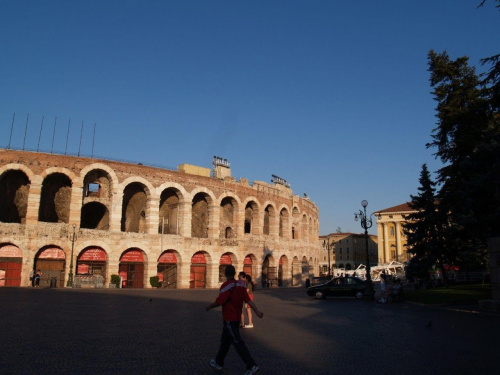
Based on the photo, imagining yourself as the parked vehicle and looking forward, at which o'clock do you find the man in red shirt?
The man in red shirt is roughly at 9 o'clock from the parked vehicle.

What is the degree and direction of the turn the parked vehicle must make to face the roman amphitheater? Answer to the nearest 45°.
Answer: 0° — it already faces it

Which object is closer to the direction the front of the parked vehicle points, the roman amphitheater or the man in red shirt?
the roman amphitheater

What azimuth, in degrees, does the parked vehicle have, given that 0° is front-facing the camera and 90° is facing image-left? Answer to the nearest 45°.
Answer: approximately 90°
